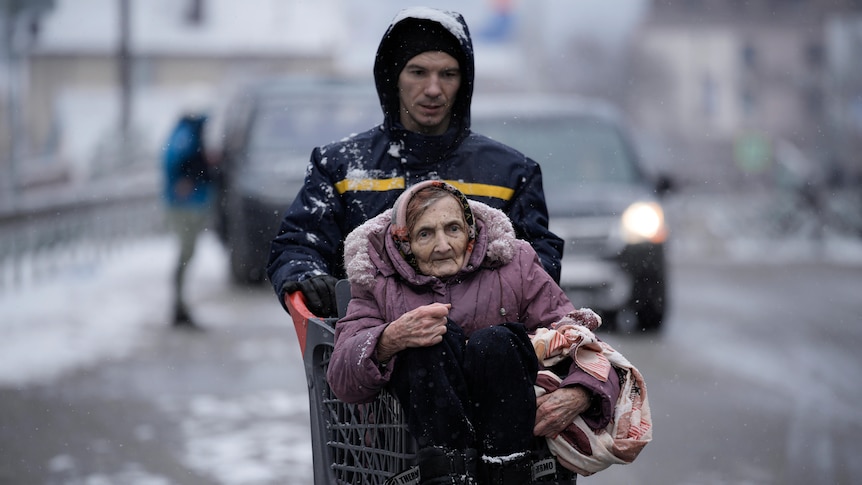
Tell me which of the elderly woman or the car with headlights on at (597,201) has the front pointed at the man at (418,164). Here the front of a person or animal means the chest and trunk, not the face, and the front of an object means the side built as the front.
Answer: the car with headlights on

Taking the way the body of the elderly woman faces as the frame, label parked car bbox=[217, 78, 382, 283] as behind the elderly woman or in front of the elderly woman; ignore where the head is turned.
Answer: behind

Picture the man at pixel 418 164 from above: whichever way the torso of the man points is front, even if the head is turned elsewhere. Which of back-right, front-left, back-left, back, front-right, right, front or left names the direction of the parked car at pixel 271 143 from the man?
back

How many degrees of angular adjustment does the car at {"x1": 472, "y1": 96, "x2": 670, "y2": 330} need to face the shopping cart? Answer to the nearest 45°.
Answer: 0° — it already faces it

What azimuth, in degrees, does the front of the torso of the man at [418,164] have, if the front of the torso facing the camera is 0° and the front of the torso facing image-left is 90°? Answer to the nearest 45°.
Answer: approximately 0°

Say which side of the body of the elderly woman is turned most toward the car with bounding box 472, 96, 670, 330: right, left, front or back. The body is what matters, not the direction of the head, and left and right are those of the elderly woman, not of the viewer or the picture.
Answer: back

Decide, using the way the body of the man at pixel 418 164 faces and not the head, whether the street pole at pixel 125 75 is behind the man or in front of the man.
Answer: behind

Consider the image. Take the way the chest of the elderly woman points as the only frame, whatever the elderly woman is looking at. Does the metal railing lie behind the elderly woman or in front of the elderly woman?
behind
